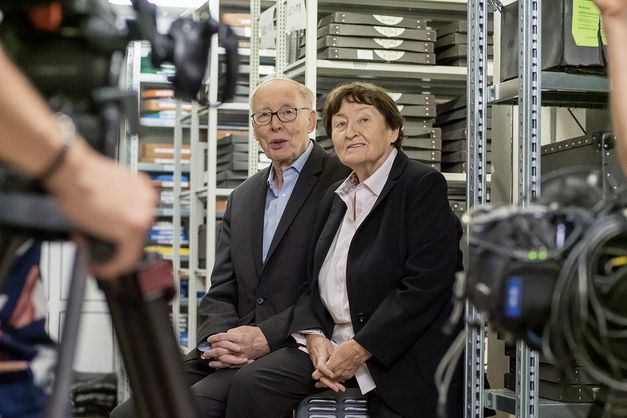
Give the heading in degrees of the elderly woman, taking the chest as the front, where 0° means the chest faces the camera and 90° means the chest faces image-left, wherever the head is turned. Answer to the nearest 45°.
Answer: approximately 45°

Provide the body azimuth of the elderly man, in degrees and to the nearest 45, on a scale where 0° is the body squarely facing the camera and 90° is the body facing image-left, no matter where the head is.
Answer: approximately 45°

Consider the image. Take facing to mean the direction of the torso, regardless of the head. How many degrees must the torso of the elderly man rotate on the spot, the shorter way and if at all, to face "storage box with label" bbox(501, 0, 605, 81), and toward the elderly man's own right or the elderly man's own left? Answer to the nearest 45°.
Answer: approximately 90° to the elderly man's own left
